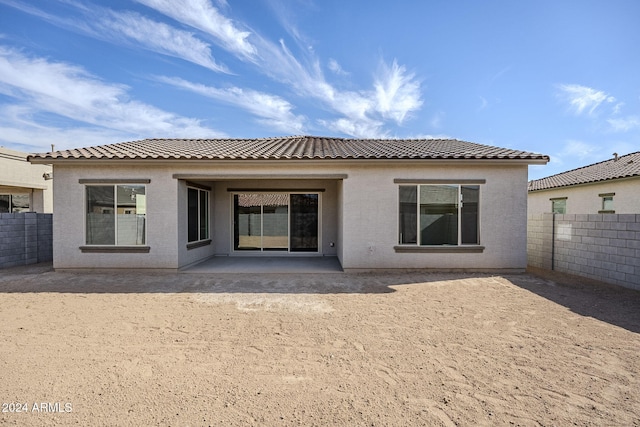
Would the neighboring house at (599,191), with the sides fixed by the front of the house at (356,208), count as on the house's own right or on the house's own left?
on the house's own right

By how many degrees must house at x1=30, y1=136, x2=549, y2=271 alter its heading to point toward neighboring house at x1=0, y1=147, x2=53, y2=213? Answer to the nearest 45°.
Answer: approximately 45° to its left

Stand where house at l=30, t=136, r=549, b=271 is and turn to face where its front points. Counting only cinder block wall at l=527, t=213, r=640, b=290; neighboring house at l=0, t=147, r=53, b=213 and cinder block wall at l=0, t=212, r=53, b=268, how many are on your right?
1

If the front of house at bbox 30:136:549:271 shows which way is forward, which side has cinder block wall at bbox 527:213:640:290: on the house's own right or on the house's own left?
on the house's own right

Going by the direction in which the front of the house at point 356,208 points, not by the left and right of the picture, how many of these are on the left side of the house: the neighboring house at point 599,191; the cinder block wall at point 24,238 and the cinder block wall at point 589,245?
1

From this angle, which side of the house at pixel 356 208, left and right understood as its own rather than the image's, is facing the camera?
back

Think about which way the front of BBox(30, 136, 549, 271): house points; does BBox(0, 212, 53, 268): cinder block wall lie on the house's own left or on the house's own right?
on the house's own left
